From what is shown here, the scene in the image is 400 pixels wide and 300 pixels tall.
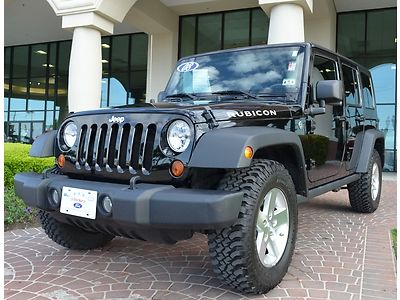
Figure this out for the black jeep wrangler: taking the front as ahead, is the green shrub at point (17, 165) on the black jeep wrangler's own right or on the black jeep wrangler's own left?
on the black jeep wrangler's own right

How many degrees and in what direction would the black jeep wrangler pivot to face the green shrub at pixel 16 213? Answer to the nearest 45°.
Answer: approximately 90° to its right

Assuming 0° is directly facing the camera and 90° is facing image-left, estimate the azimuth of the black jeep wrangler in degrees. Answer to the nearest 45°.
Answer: approximately 45°
